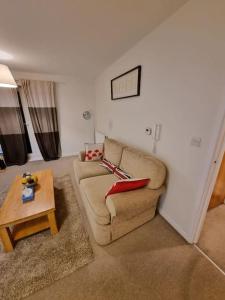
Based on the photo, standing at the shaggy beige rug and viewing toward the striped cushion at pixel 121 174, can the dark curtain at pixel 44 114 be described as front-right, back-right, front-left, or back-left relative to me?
front-left

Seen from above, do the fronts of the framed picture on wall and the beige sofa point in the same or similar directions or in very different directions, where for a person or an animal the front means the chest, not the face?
same or similar directions

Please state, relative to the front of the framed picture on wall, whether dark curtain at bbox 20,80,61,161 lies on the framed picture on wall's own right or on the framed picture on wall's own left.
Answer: on the framed picture on wall's own right

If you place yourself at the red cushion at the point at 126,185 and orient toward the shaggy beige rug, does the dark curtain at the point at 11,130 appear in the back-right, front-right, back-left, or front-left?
front-right

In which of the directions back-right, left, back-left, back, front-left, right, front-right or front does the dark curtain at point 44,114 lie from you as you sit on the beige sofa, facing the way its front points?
right

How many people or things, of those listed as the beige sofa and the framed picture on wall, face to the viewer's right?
0

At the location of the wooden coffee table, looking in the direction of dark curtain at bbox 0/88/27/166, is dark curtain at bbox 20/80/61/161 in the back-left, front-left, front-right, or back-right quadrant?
front-right

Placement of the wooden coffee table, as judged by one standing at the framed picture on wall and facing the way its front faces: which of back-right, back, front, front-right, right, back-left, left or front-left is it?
front

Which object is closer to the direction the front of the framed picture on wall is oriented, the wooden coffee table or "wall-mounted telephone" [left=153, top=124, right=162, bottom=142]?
the wooden coffee table

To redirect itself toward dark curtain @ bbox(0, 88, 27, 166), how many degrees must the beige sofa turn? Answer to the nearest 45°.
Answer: approximately 90° to its right

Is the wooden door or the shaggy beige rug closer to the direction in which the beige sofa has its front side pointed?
the shaggy beige rug
